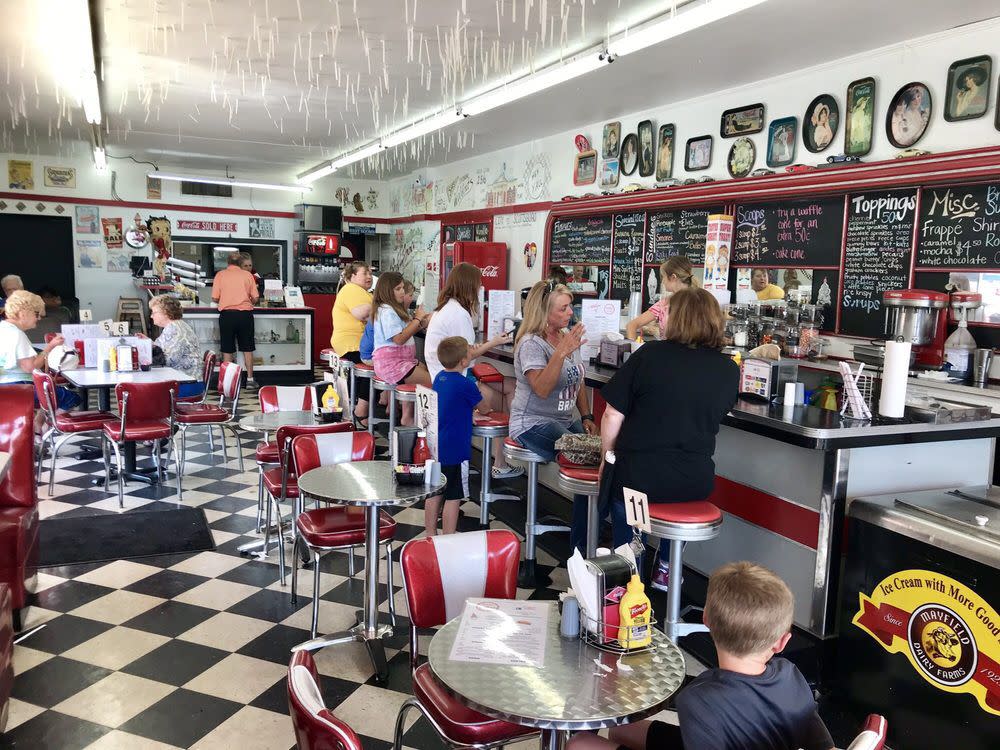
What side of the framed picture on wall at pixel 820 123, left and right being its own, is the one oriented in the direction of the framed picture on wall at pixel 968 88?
left

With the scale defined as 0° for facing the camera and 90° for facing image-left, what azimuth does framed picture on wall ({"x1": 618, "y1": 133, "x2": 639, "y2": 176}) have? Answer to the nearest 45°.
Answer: approximately 45°

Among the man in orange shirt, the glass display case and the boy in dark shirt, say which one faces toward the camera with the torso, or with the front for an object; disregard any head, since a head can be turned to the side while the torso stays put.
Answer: the glass display case

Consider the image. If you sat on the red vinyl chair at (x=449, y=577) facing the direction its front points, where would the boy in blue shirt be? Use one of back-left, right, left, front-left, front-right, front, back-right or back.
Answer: back-left

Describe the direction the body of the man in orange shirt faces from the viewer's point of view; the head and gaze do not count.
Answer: away from the camera

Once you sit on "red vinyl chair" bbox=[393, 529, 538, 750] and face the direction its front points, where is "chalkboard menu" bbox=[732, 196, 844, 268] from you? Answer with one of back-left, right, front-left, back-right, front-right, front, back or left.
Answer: left

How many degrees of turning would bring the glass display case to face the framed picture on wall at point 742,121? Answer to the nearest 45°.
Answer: approximately 45° to its left

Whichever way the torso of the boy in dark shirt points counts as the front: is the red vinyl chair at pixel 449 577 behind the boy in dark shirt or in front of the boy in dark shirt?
in front

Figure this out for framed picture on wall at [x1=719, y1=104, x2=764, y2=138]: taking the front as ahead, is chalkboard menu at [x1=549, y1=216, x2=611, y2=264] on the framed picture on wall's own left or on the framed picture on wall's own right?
on the framed picture on wall's own right

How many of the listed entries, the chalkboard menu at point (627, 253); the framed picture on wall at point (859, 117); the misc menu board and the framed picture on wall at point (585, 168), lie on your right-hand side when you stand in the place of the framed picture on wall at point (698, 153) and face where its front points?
2

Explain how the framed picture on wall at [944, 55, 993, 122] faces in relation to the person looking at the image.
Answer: facing the viewer and to the left of the viewer

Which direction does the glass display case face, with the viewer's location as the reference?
facing the viewer

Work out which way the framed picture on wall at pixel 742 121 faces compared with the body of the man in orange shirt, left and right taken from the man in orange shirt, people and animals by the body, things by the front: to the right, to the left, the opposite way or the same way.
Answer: to the left

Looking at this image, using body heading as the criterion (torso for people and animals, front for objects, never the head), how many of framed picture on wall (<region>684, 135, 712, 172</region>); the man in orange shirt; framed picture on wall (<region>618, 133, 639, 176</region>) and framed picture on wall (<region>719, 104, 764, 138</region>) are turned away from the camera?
1

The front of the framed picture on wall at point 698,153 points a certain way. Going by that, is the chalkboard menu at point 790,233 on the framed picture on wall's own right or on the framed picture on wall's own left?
on the framed picture on wall's own left

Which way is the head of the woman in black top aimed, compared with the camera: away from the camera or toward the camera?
away from the camera

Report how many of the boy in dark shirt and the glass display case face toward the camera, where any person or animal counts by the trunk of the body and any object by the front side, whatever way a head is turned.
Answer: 1
